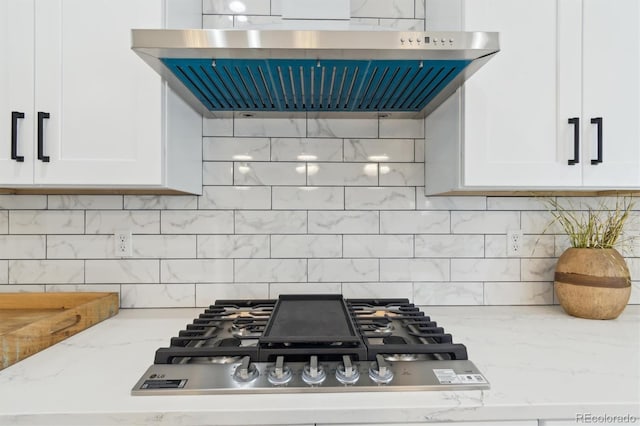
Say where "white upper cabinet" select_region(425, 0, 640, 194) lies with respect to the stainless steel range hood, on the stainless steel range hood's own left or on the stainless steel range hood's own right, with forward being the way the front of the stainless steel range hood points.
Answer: on the stainless steel range hood's own left

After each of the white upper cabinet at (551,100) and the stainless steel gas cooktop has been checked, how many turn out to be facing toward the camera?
2

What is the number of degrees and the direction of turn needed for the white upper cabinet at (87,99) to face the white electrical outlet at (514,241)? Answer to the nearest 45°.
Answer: approximately 90° to its left

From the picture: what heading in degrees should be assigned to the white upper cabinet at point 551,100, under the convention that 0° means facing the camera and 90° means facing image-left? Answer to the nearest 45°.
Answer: approximately 0°

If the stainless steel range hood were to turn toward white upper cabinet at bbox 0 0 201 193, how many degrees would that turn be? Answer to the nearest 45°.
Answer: approximately 90° to its right

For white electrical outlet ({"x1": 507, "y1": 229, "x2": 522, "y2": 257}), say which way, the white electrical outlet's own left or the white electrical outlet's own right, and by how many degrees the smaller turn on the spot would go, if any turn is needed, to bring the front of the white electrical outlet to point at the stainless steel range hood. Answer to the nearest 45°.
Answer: approximately 45° to the white electrical outlet's own right

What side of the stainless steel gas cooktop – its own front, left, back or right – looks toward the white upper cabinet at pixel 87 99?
right
